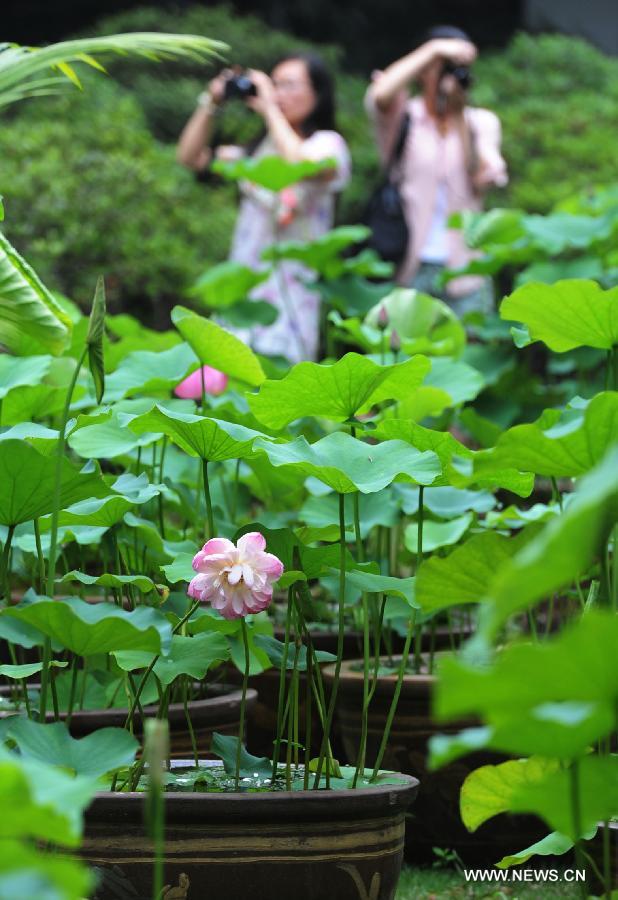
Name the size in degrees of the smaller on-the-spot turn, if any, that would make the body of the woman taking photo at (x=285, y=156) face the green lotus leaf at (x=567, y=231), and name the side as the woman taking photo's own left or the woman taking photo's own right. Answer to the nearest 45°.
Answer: approximately 90° to the woman taking photo's own left

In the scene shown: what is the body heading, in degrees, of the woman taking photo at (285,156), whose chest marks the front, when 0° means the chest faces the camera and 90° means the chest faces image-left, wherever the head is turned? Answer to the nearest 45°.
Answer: approximately 45°

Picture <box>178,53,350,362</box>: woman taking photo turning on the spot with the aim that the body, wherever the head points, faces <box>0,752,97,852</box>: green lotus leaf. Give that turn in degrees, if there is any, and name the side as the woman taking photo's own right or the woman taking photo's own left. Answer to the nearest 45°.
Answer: approximately 45° to the woman taking photo's own left

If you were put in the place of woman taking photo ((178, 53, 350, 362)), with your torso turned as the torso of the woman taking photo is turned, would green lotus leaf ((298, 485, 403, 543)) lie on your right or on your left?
on your left

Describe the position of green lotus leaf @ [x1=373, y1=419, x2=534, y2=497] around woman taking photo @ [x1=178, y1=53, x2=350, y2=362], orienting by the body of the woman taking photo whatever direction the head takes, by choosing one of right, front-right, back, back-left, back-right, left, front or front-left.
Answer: front-left

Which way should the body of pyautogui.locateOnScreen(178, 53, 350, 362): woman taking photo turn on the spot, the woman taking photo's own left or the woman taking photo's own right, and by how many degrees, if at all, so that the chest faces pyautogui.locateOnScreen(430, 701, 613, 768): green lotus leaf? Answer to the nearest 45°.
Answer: approximately 45° to the woman taking photo's own left

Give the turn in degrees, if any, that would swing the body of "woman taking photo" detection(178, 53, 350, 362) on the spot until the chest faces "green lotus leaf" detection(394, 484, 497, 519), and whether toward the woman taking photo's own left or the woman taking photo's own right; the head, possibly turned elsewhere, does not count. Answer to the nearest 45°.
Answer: approximately 45° to the woman taking photo's own left

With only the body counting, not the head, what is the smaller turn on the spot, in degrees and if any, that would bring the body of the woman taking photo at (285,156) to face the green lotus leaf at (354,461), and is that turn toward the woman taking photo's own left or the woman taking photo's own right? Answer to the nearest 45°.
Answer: approximately 45° to the woman taking photo's own left

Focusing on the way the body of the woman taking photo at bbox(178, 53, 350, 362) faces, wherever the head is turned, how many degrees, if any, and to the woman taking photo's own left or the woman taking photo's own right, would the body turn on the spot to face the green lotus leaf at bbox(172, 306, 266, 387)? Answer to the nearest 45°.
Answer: approximately 45° to the woman taking photo's own left

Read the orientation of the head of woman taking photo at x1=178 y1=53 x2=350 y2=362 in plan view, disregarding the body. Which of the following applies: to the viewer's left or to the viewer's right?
to the viewer's left

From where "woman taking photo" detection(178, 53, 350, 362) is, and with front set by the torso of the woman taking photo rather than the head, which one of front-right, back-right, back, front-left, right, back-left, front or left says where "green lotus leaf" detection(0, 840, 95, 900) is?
front-left
